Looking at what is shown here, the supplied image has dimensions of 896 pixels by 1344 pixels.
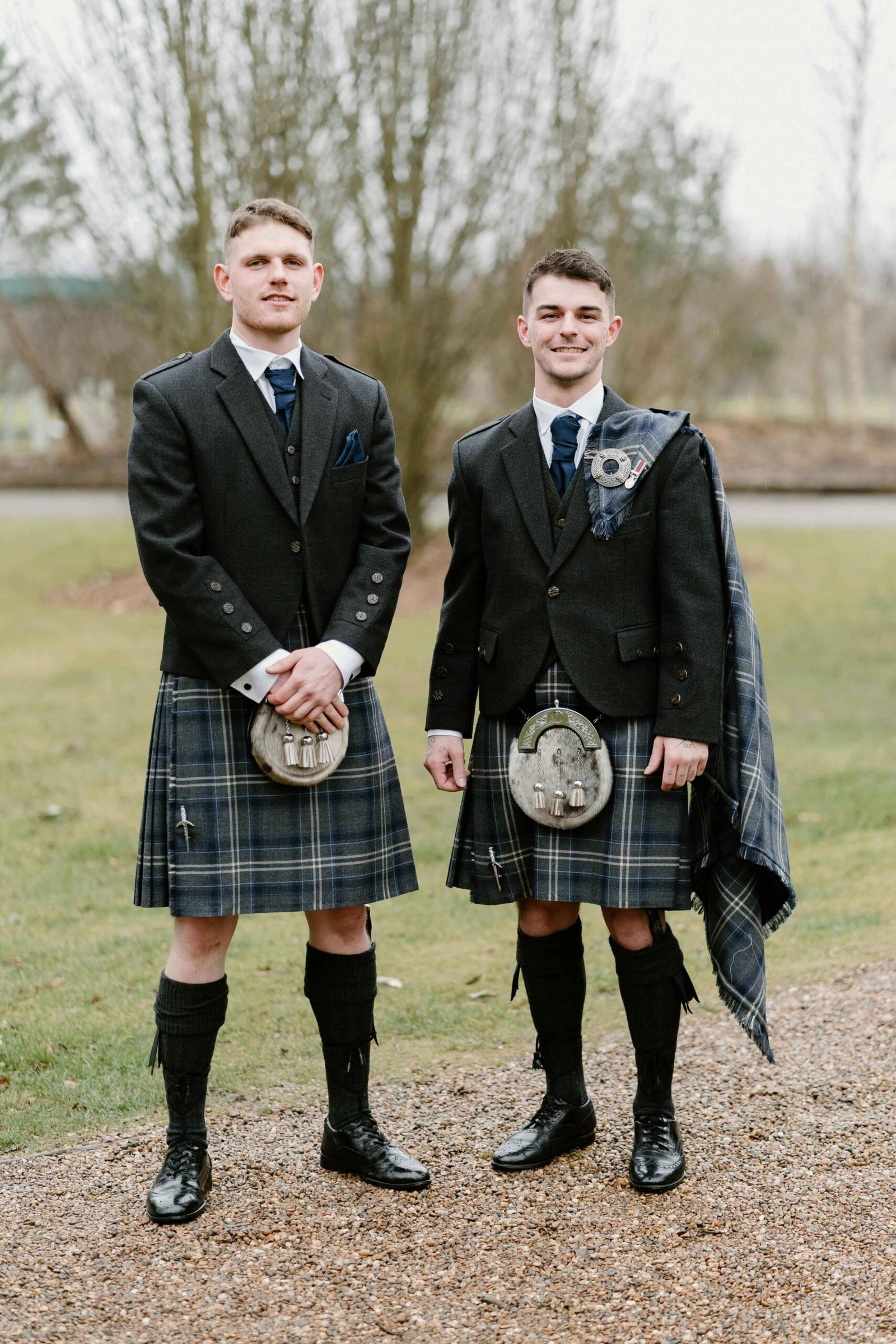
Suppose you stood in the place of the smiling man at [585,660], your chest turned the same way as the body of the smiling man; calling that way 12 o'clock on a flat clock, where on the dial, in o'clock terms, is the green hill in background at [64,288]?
The green hill in background is roughly at 5 o'clock from the smiling man.

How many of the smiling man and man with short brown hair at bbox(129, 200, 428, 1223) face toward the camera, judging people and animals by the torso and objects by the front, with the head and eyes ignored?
2

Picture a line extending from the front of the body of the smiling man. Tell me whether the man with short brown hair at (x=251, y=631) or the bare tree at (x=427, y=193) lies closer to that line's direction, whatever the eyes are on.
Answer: the man with short brown hair

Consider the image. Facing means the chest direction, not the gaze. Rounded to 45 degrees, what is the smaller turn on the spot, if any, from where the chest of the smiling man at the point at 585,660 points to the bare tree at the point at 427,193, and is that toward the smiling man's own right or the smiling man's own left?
approximately 180°

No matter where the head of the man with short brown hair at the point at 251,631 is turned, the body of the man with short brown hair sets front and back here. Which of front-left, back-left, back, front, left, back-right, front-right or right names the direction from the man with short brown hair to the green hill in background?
back

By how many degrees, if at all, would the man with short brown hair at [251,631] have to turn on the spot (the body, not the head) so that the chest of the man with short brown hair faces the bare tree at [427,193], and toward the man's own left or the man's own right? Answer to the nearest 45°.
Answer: approximately 180°

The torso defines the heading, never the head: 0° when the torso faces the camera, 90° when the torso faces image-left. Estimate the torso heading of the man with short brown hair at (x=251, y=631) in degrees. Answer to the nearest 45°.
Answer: approximately 0°

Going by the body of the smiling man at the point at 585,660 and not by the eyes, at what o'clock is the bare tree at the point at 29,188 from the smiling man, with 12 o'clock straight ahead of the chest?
The bare tree is roughly at 5 o'clock from the smiling man.
